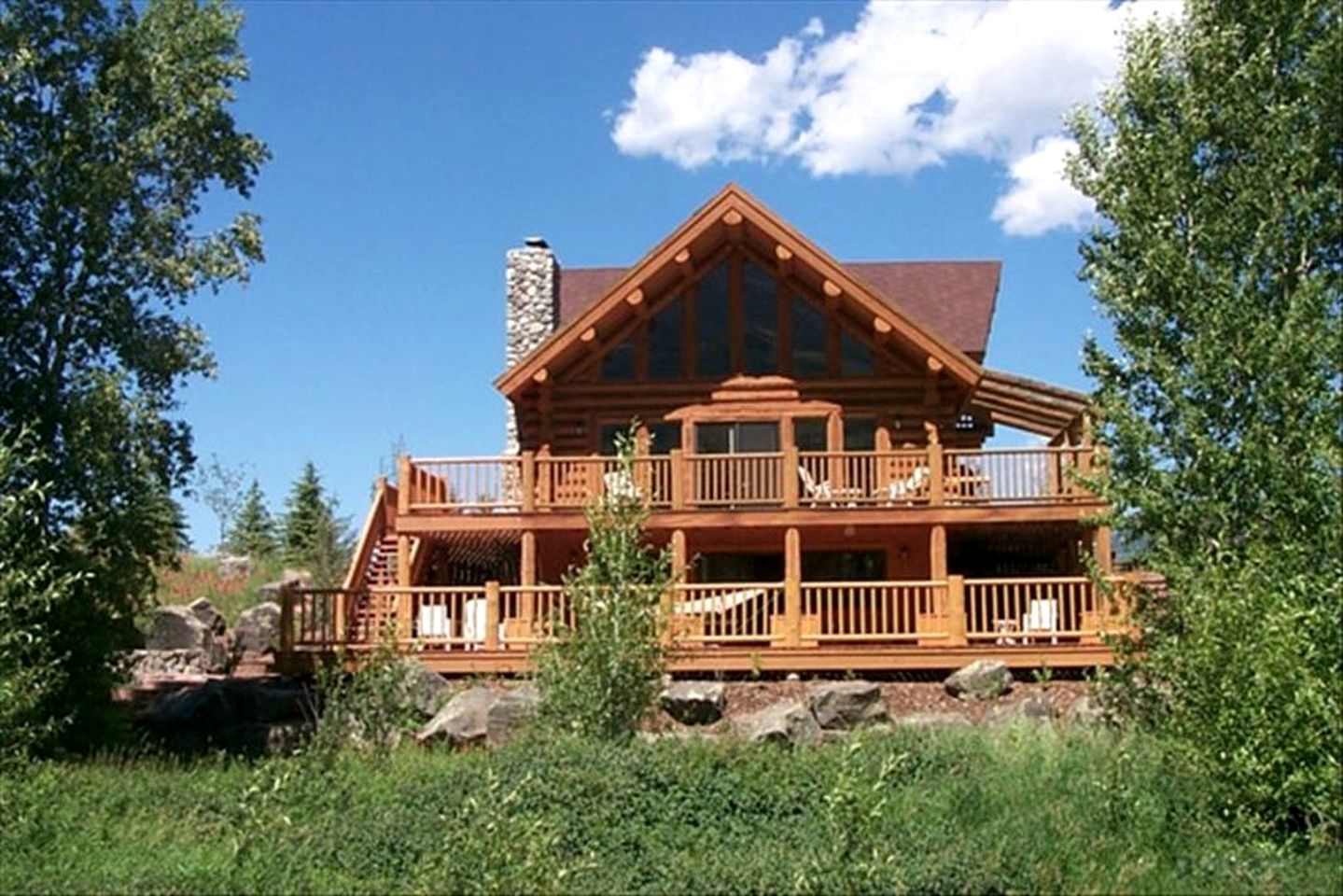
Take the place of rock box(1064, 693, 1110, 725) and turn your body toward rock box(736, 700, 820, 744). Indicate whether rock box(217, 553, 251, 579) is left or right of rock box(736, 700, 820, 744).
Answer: right

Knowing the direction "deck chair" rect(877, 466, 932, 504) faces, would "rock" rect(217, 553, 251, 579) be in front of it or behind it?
in front

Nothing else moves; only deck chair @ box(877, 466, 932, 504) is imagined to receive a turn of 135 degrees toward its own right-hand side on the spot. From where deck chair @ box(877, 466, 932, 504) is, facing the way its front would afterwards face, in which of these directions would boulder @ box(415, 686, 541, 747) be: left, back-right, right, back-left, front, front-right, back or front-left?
back

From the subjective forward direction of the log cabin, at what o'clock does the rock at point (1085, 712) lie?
The rock is roughly at 11 o'clock from the log cabin.

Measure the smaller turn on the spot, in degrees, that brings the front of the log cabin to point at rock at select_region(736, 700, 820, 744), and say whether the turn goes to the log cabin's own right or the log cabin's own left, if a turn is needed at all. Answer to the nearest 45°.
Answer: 0° — it already faces it

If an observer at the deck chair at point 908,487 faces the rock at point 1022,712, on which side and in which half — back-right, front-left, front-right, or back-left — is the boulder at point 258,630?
back-right

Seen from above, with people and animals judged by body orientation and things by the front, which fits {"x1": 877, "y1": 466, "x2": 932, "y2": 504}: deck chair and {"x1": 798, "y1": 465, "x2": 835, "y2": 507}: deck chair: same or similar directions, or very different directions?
very different directions

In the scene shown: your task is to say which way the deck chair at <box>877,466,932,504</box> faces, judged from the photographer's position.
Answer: facing to the left of the viewer

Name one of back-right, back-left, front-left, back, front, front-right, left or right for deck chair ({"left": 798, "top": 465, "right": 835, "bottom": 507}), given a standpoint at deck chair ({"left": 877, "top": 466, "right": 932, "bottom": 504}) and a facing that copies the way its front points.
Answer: front

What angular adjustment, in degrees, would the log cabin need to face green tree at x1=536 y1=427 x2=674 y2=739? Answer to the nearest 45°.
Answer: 0° — it already faces it

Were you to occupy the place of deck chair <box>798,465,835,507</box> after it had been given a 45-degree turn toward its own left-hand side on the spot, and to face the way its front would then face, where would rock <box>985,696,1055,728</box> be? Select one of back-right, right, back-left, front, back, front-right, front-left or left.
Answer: right

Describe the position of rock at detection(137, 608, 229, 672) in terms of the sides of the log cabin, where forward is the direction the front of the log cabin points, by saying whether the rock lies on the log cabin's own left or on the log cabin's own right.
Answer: on the log cabin's own right

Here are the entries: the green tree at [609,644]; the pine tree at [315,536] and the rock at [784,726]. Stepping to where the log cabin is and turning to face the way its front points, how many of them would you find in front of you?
2

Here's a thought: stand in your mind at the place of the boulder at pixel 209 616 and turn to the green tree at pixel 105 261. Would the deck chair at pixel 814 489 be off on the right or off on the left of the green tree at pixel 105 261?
left

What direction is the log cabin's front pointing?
toward the camera

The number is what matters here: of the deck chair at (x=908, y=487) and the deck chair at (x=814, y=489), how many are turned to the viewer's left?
1
